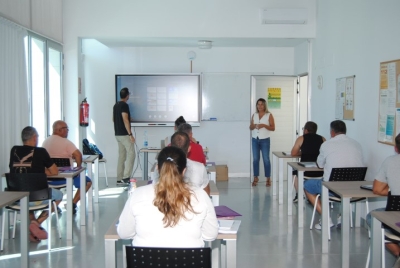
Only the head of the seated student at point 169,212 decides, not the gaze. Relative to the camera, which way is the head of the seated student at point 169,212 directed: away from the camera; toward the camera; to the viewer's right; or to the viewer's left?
away from the camera

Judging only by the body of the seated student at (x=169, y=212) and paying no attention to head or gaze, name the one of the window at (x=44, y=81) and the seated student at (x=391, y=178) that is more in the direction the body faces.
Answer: the window

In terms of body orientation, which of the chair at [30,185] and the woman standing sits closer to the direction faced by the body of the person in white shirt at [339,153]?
the woman standing

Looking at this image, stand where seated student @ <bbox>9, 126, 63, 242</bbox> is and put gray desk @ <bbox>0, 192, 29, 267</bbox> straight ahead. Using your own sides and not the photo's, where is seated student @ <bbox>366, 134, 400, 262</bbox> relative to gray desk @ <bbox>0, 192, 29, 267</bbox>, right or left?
left

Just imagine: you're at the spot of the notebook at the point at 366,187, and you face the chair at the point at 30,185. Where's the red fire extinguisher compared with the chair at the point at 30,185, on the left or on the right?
right

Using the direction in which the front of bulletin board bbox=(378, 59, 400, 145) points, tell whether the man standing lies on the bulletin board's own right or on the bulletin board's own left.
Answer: on the bulletin board's own right

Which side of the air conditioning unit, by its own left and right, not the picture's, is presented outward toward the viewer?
front

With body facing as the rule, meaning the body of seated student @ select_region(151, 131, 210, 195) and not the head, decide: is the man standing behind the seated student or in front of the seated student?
in front

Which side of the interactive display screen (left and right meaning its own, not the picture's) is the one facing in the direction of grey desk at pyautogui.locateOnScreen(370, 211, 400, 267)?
front

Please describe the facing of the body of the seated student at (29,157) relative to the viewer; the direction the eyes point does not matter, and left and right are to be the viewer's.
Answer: facing away from the viewer and to the right of the viewer

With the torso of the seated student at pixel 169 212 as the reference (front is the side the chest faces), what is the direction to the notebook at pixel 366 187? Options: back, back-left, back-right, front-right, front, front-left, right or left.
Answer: front-right

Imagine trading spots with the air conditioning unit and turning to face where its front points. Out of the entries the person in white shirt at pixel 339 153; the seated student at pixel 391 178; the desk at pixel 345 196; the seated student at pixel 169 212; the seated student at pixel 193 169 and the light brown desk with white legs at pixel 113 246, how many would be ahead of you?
6

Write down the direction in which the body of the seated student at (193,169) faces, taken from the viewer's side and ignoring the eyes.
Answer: away from the camera

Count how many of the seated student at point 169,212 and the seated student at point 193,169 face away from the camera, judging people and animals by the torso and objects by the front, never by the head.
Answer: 2

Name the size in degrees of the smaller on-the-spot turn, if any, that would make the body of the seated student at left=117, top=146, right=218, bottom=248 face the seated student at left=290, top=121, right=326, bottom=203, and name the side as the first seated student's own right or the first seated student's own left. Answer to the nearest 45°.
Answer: approximately 45° to the first seated student's own right

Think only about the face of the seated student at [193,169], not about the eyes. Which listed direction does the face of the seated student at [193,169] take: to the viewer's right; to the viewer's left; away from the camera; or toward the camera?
away from the camera

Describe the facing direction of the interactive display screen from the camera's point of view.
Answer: facing the viewer

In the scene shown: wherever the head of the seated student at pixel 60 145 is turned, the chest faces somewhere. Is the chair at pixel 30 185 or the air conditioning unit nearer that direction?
the air conditioning unit

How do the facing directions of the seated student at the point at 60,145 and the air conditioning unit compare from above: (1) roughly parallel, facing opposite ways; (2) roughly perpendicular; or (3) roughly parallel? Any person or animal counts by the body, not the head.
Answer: roughly parallel, facing opposite ways

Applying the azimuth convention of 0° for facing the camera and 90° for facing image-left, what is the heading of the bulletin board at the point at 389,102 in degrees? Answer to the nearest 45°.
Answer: approximately 45°

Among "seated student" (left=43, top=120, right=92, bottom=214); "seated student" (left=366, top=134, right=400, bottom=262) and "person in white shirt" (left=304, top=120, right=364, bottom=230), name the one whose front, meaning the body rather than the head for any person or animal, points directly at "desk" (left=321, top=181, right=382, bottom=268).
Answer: "seated student" (left=366, top=134, right=400, bottom=262)
